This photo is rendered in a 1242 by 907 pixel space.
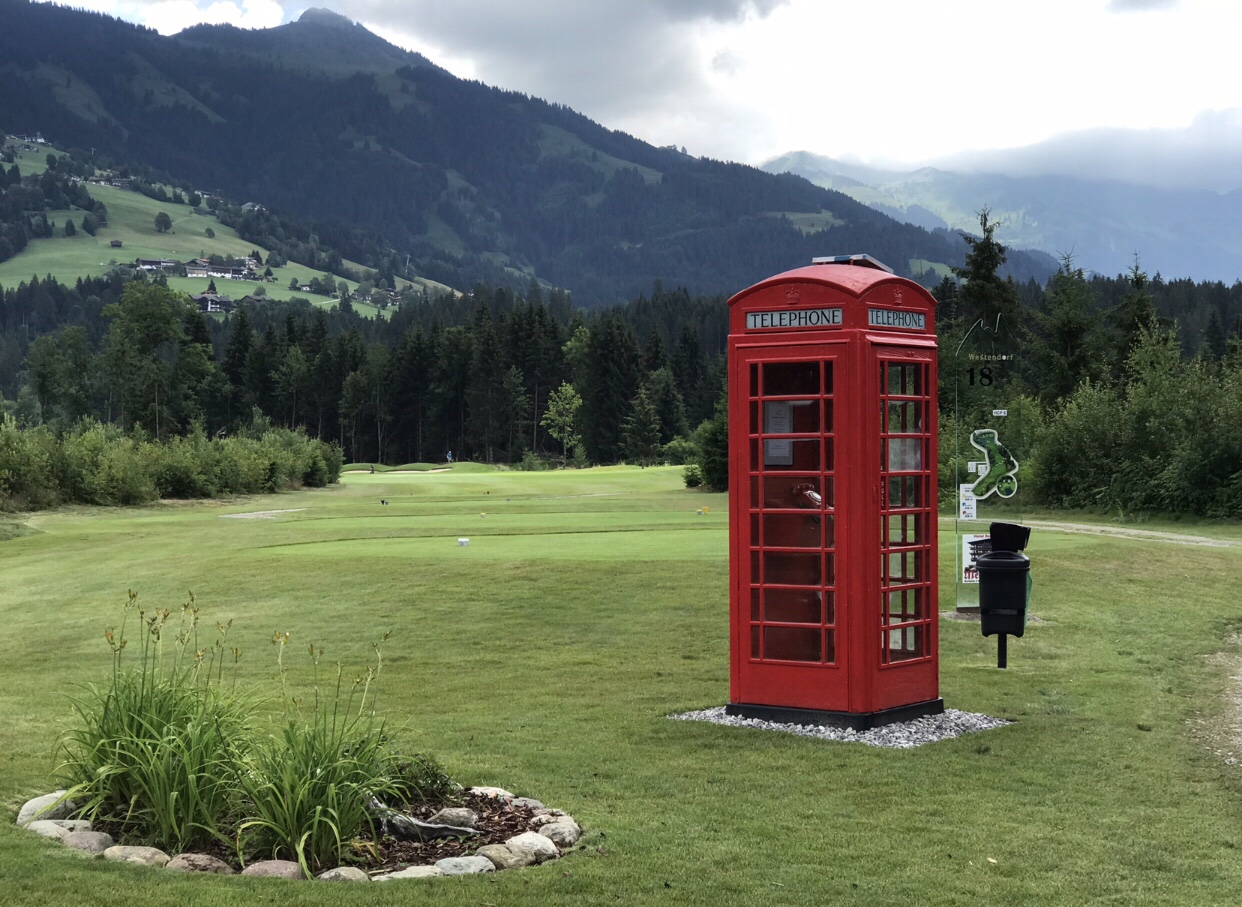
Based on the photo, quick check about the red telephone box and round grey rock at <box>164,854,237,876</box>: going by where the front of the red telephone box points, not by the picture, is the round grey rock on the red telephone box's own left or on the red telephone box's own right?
on the red telephone box's own right

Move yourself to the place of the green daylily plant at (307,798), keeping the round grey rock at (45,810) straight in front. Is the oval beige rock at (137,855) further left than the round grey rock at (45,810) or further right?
left

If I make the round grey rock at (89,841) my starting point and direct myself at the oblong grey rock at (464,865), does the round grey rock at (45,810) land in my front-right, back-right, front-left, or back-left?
back-left
